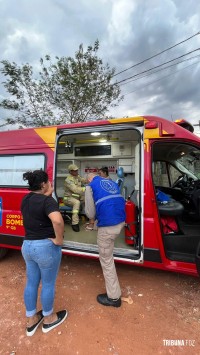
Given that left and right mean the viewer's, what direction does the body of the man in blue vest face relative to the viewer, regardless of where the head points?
facing away from the viewer and to the left of the viewer

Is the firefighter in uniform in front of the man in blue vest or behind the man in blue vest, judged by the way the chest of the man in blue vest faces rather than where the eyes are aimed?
in front
